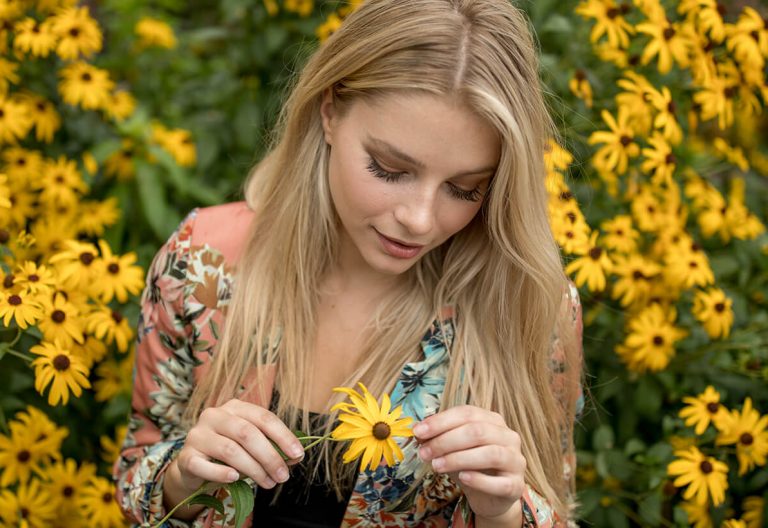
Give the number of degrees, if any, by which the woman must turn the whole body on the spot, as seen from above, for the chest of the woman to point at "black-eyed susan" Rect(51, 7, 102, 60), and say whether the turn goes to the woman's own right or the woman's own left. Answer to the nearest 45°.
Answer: approximately 135° to the woman's own right

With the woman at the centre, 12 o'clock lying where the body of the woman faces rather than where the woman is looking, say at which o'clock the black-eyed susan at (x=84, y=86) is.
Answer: The black-eyed susan is roughly at 5 o'clock from the woman.

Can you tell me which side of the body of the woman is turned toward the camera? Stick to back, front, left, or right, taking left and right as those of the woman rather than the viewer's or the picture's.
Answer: front

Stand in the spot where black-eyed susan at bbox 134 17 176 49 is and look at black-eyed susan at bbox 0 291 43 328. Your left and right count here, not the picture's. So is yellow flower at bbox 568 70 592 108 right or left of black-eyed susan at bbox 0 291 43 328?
left

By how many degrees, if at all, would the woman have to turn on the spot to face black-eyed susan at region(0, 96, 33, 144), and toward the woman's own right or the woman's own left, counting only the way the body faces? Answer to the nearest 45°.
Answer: approximately 135° to the woman's own right

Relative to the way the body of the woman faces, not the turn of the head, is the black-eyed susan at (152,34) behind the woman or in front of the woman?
behind

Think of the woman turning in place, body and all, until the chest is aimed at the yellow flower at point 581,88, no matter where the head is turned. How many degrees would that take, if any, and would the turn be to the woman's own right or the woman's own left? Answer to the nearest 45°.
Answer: approximately 135° to the woman's own left

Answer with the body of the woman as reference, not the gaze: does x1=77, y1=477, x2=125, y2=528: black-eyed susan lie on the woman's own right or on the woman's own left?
on the woman's own right
